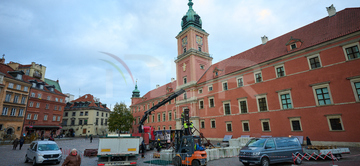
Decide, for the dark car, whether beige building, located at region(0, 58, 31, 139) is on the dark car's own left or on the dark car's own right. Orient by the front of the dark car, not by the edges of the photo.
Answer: on the dark car's own right

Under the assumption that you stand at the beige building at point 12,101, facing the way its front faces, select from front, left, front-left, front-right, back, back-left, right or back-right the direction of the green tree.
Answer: front-left

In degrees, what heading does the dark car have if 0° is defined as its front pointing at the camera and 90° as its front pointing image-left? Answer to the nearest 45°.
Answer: approximately 45°

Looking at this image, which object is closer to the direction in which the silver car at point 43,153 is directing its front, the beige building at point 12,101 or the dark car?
the dark car

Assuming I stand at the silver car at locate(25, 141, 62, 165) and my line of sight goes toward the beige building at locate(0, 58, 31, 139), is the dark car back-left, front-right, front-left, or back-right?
back-right

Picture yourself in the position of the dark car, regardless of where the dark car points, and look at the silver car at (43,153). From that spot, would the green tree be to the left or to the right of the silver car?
right

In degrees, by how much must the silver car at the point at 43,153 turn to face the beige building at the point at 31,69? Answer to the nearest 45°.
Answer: approximately 135° to its left
